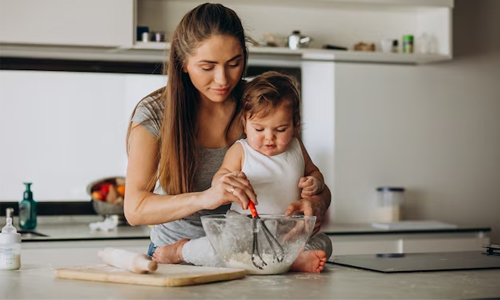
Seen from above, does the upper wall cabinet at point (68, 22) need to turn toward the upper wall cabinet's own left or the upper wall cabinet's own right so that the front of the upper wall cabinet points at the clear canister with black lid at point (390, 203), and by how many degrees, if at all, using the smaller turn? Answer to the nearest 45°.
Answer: approximately 90° to the upper wall cabinet's own left

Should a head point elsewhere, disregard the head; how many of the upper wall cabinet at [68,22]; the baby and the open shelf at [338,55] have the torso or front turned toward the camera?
3

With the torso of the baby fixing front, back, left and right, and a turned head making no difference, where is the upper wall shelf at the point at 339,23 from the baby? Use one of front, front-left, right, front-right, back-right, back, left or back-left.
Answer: back

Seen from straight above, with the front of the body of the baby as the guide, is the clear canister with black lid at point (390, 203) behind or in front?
behind

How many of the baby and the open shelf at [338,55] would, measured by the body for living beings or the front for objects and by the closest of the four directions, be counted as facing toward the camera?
2

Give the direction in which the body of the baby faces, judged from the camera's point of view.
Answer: toward the camera

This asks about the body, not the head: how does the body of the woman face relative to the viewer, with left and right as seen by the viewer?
facing the viewer and to the right of the viewer

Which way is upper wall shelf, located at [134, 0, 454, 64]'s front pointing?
toward the camera

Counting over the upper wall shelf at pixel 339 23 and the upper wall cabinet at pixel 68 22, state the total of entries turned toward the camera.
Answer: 2

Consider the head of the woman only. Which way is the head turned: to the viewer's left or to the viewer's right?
to the viewer's right

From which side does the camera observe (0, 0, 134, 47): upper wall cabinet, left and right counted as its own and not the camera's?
front

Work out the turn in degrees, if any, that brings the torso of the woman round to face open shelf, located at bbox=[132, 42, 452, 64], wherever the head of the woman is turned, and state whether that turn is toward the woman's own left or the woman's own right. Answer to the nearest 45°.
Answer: approximately 135° to the woman's own left

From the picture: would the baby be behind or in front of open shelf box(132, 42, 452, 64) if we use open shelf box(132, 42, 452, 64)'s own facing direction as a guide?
in front

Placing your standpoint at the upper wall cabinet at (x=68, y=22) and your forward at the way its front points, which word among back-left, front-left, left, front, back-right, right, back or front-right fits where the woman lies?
front

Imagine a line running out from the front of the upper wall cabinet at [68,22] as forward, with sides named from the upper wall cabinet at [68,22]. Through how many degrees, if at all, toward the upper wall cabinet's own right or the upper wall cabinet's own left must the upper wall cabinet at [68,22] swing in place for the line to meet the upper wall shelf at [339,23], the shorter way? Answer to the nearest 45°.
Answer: approximately 90° to the upper wall cabinet's own left
